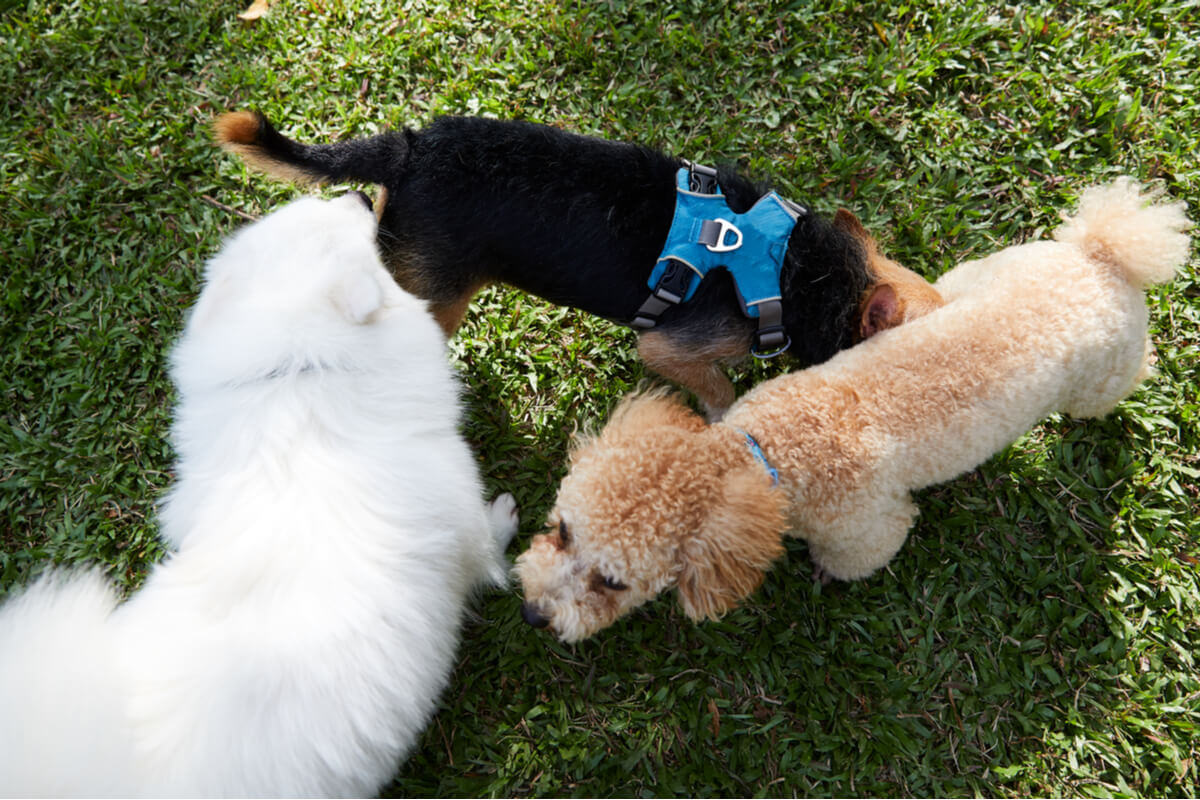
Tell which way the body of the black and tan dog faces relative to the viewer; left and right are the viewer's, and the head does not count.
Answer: facing to the right of the viewer

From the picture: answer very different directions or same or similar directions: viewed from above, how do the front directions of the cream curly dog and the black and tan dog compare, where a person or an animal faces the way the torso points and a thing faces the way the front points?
very different directions

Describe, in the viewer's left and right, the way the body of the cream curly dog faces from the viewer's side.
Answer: facing the viewer and to the left of the viewer

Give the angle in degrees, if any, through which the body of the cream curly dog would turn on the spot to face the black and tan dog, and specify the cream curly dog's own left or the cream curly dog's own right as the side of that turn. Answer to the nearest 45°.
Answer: approximately 45° to the cream curly dog's own right

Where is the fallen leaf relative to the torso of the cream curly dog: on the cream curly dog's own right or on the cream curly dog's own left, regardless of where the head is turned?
on the cream curly dog's own right

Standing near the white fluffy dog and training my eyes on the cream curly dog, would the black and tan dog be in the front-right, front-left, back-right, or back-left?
front-left

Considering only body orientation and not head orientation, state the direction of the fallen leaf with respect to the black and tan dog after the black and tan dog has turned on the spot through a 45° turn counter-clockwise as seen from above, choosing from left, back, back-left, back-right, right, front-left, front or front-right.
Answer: left

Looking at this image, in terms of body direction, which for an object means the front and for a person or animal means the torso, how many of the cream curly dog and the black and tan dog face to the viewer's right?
1

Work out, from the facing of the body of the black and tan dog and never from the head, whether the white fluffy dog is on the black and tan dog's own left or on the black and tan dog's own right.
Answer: on the black and tan dog's own right

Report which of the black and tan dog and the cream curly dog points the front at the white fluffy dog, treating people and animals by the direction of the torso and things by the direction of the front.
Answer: the cream curly dog

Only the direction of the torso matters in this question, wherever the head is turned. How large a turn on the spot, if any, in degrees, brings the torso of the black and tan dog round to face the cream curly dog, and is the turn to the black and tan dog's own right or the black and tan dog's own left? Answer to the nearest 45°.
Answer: approximately 45° to the black and tan dog's own right

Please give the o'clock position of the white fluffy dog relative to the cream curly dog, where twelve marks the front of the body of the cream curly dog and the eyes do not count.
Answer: The white fluffy dog is roughly at 12 o'clock from the cream curly dog.
